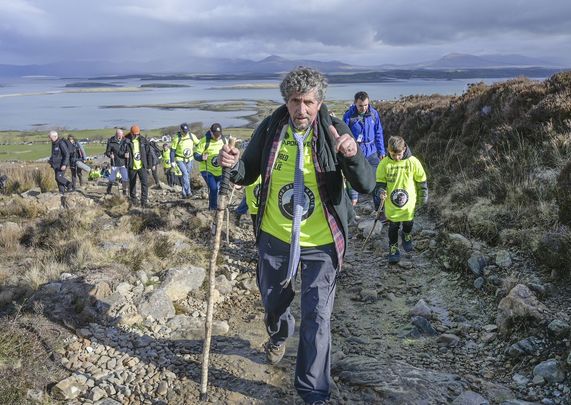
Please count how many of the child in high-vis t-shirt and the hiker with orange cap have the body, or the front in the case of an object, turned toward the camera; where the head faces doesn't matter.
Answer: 2

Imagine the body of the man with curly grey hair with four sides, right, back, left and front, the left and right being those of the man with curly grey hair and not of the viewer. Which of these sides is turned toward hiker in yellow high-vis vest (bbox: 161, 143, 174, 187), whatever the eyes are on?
back

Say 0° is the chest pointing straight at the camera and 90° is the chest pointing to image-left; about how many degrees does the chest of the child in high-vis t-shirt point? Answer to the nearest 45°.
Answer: approximately 0°

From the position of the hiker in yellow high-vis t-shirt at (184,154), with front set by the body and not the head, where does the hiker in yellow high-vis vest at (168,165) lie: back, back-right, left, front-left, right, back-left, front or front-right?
back

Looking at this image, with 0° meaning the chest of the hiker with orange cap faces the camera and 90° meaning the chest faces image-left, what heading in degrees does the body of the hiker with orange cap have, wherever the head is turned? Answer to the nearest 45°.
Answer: approximately 0°

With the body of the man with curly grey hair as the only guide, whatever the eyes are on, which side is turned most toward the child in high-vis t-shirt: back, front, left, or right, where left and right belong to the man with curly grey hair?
back

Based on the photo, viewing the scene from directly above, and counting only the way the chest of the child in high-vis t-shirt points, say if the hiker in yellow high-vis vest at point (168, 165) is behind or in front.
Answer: behind
